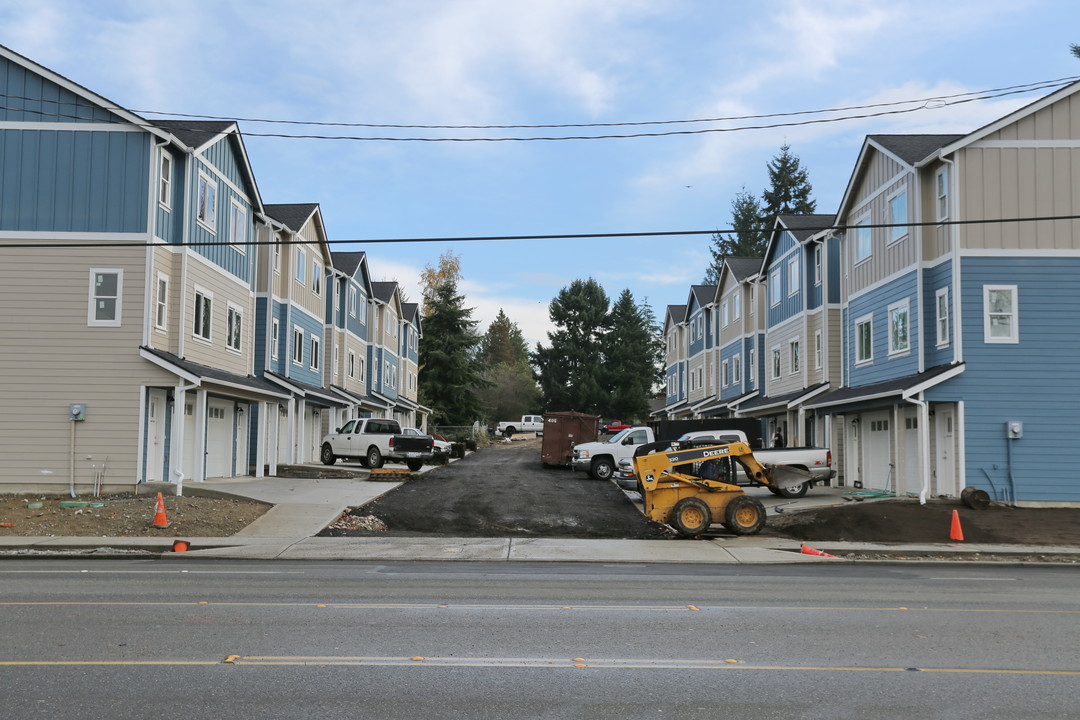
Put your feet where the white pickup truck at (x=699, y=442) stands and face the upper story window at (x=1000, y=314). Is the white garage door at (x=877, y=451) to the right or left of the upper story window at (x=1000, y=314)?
left

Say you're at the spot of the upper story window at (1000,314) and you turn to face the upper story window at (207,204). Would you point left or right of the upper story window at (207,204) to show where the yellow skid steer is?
left

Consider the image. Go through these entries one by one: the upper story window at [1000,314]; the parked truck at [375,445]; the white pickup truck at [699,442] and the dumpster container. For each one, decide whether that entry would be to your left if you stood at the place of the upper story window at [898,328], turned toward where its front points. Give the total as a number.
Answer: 1

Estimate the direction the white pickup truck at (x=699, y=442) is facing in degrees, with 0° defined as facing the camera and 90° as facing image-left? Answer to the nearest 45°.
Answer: approximately 90°

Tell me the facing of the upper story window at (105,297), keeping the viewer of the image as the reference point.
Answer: facing the viewer

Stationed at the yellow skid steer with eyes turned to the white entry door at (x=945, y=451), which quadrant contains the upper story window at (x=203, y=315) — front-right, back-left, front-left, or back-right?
back-left

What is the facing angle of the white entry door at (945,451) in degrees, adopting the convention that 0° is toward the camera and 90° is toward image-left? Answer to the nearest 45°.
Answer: approximately 45°

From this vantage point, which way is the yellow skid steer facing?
to the viewer's right

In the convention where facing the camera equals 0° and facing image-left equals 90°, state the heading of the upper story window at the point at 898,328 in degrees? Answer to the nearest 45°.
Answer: approximately 45°

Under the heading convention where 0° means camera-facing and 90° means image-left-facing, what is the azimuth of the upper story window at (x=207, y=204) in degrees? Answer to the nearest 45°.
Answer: approximately 315°

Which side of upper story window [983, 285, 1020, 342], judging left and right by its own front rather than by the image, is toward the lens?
front

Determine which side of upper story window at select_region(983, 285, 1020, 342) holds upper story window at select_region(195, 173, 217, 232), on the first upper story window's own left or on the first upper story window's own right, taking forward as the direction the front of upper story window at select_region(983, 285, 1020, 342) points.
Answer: on the first upper story window's own right

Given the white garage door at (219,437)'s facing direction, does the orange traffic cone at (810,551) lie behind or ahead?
ahead

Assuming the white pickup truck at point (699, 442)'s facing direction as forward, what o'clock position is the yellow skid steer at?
The yellow skid steer is roughly at 9 o'clock from the white pickup truck.

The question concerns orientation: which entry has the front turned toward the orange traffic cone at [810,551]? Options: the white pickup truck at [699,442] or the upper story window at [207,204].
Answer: the upper story window
